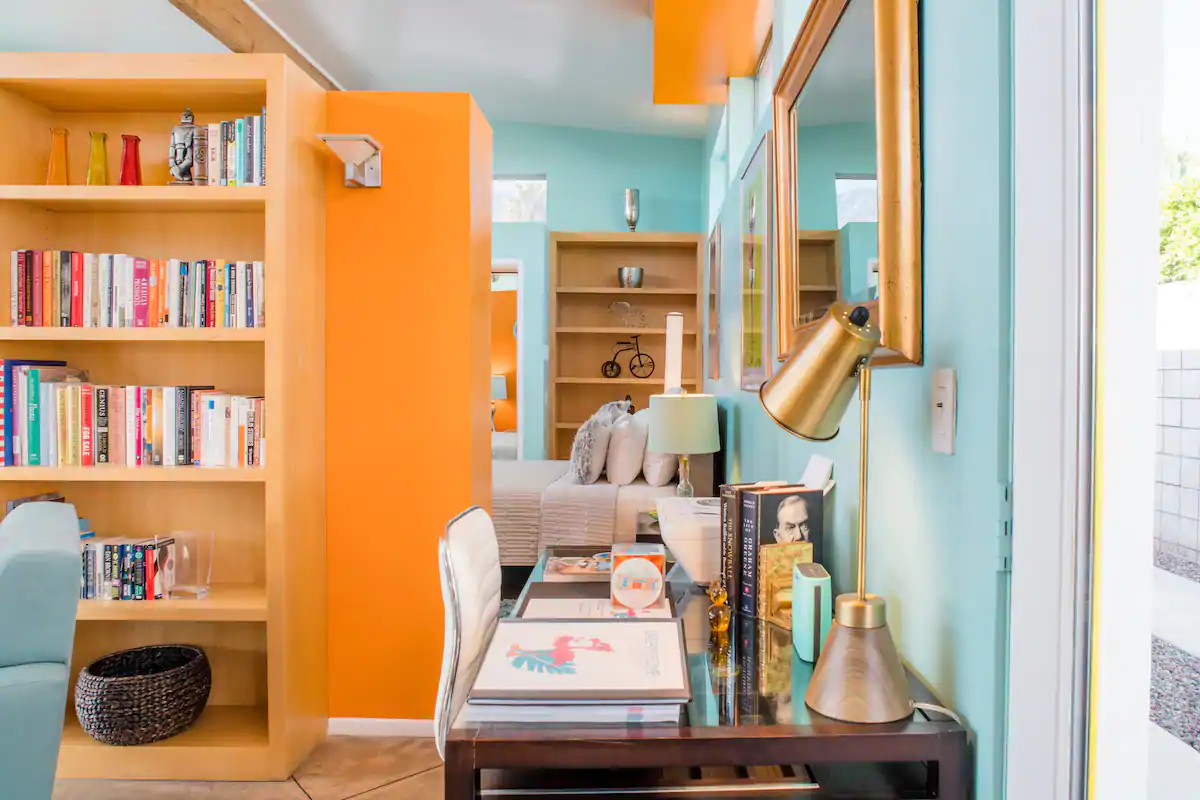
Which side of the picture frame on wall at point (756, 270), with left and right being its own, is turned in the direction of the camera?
left

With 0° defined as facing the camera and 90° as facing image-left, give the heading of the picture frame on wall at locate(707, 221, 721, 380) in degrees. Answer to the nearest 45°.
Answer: approximately 90°

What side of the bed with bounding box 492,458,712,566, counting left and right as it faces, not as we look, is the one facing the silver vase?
right

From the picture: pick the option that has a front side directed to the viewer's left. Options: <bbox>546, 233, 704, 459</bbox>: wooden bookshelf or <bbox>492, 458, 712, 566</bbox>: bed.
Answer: the bed

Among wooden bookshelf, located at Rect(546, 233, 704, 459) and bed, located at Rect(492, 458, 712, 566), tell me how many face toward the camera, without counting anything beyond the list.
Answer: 1

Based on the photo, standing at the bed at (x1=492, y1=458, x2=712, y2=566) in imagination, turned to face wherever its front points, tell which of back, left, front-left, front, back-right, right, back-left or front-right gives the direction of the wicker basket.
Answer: front-left

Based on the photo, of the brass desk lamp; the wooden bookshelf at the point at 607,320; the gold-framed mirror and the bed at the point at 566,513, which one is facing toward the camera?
the wooden bookshelf

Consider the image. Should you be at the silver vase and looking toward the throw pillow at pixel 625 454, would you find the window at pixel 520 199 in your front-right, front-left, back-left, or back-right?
back-right

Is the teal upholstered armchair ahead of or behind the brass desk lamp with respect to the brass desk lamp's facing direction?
ahead

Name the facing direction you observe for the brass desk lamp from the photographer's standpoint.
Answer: facing to the left of the viewer

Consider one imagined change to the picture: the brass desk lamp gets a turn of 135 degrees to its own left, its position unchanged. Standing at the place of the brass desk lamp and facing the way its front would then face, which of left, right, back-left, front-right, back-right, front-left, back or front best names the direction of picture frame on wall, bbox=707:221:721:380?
back-left

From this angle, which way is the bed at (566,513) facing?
to the viewer's left
